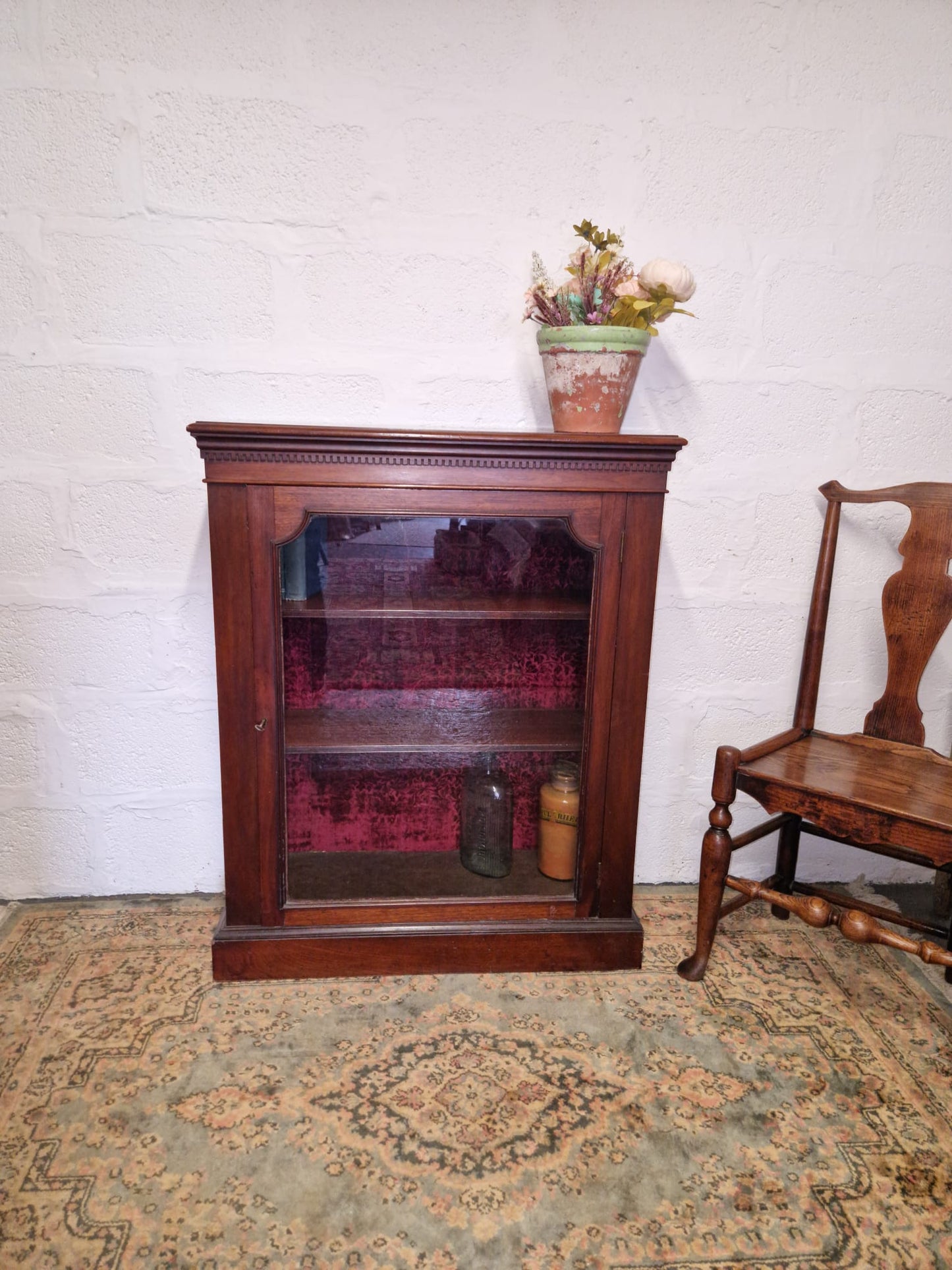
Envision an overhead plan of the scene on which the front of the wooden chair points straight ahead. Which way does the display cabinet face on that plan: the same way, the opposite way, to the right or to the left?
to the left

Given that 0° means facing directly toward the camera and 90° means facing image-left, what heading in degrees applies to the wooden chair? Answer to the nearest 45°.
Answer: approximately 45°

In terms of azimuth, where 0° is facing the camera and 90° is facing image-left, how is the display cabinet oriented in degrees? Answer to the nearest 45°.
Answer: approximately 0°

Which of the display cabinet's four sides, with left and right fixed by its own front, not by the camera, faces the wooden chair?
left

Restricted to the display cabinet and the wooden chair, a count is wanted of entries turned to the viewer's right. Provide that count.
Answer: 0

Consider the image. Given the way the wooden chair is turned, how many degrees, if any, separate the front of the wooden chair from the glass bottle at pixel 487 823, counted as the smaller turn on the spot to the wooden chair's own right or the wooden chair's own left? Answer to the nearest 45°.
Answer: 0° — it already faces it
